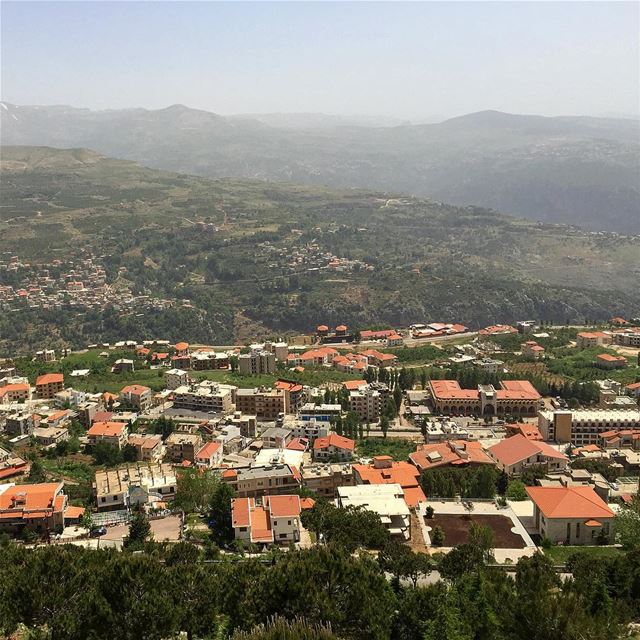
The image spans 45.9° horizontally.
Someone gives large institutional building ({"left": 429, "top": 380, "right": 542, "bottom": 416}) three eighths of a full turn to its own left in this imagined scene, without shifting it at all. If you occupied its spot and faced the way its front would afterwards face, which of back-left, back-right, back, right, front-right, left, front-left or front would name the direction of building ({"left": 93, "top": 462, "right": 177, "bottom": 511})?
back

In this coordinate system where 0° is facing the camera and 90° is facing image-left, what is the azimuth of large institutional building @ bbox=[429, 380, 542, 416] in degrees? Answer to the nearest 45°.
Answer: approximately 0°

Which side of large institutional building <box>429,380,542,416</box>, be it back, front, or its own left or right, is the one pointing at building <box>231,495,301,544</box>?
front

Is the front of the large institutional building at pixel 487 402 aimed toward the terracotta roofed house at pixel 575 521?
yes

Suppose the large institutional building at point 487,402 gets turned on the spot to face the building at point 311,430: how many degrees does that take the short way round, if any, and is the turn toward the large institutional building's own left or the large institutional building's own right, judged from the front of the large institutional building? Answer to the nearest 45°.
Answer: approximately 45° to the large institutional building's own right

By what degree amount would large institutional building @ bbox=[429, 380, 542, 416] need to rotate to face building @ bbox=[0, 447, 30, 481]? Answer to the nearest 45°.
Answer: approximately 45° to its right

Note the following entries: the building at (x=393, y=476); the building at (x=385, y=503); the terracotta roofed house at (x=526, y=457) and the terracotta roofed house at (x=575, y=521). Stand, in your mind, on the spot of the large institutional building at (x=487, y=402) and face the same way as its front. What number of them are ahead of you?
4

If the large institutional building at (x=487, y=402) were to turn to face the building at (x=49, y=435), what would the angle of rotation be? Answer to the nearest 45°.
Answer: approximately 45° to its right

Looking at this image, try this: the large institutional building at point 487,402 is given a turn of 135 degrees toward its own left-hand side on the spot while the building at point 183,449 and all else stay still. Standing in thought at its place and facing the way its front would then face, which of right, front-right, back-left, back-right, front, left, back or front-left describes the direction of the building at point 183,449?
back

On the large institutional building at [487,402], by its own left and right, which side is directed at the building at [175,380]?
right

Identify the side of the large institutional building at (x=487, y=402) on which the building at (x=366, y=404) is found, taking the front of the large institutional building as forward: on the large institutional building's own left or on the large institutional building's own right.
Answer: on the large institutional building's own right

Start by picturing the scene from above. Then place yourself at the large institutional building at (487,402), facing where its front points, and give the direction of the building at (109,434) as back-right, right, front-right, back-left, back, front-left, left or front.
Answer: front-right

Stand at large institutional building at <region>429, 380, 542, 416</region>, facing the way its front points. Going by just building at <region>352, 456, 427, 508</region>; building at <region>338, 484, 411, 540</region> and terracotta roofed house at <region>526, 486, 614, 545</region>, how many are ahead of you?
3

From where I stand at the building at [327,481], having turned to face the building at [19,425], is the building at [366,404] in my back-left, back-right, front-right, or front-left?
front-right

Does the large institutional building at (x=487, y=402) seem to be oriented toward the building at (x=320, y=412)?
no

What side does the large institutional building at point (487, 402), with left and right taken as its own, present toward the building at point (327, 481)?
front

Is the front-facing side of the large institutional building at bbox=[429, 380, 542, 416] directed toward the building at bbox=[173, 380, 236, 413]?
no

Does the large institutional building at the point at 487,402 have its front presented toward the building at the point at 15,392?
no
